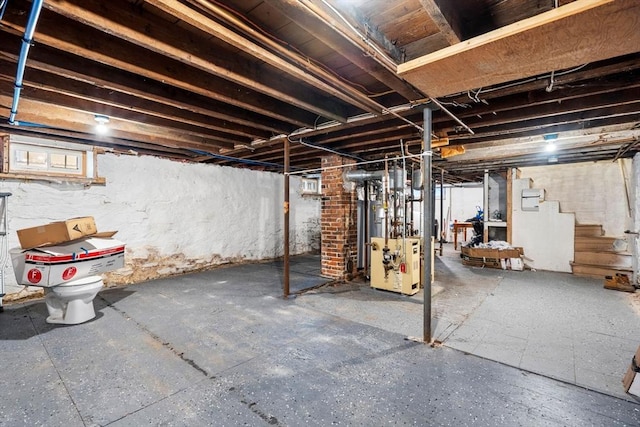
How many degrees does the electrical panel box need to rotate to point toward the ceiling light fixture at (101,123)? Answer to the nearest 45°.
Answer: approximately 45° to its right

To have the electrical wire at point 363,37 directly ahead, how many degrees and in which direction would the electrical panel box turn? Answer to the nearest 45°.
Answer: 0° — it already faces it

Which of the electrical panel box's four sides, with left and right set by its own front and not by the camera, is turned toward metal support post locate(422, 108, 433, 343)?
front

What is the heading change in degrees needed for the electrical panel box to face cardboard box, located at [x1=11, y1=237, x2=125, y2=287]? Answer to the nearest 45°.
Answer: approximately 45° to its right

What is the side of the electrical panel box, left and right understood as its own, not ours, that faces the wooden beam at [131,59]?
front

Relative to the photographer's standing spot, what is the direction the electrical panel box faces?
facing the viewer

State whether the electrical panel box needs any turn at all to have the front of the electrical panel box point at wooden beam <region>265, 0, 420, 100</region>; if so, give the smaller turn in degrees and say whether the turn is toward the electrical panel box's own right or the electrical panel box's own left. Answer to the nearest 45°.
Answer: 0° — it already faces it
